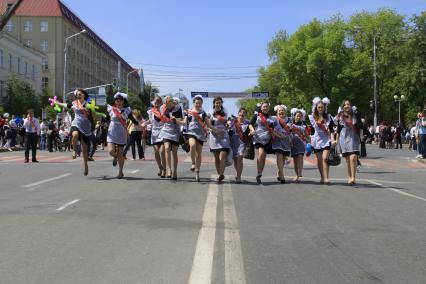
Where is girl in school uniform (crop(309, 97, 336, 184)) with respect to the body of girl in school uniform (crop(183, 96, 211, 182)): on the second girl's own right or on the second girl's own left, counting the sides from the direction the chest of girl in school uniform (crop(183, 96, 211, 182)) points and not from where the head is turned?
on the second girl's own left

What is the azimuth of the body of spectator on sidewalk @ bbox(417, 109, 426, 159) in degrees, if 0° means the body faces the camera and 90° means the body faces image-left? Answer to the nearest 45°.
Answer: approximately 90°

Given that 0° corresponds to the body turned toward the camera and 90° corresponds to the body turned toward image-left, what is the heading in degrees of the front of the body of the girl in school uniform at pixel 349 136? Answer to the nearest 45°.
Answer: approximately 0°

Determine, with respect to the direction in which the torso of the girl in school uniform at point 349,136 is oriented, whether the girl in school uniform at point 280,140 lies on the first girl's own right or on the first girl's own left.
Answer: on the first girl's own right

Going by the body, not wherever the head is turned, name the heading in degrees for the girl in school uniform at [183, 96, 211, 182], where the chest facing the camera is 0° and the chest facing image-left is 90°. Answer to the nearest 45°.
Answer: approximately 0°

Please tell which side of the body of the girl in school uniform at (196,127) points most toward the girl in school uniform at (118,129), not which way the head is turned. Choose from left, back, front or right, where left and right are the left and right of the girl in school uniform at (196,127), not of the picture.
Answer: right

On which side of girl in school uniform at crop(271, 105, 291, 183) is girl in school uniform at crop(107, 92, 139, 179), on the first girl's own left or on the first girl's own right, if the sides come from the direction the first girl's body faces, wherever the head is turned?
on the first girl's own right
